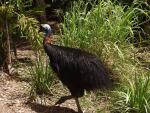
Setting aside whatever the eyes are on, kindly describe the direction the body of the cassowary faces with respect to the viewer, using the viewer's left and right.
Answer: facing to the left of the viewer

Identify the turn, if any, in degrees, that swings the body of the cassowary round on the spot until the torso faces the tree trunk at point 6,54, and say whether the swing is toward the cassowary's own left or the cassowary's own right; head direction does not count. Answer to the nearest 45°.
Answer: approximately 45° to the cassowary's own right
